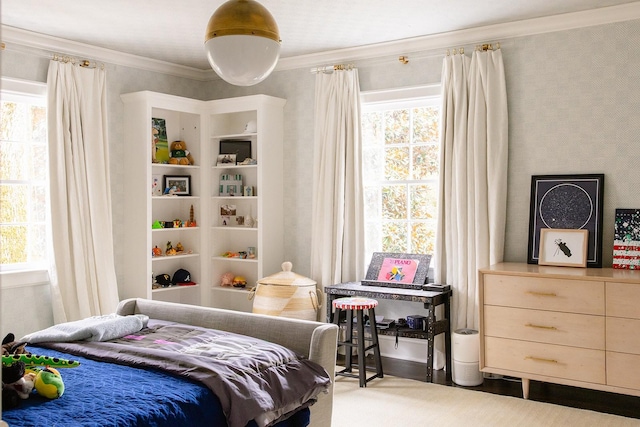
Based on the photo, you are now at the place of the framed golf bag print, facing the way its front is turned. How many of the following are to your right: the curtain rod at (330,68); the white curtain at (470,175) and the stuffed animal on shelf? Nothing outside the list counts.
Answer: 3

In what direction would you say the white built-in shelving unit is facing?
toward the camera

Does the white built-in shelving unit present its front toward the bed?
yes

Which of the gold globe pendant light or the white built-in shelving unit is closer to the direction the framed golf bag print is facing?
the gold globe pendant light

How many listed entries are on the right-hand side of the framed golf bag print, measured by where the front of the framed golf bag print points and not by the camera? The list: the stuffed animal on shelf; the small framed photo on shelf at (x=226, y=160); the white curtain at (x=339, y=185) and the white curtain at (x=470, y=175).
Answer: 4

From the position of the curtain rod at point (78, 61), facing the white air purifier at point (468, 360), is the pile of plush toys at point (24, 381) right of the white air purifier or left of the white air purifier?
right

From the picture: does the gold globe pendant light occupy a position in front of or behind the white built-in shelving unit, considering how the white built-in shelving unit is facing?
in front

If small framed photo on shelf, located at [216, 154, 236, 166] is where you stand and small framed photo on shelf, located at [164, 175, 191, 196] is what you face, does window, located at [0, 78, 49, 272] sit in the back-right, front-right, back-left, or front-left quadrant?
front-left

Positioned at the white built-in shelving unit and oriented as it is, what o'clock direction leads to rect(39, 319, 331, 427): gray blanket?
The gray blanket is roughly at 12 o'clock from the white built-in shelving unit.

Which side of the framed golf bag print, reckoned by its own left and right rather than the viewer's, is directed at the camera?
front
